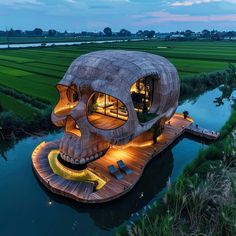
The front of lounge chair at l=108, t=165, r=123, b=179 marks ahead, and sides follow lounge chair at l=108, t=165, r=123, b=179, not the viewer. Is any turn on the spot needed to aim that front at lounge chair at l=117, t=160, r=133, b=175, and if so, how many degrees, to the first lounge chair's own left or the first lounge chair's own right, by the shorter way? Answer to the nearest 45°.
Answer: approximately 90° to the first lounge chair's own left

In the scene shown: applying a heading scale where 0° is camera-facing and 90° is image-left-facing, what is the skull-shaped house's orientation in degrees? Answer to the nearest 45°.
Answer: approximately 45°

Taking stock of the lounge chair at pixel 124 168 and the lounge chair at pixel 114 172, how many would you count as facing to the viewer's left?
0

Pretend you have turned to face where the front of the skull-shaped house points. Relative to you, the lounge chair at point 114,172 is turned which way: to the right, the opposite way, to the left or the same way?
to the left

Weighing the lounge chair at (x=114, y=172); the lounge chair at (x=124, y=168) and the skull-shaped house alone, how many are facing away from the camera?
0

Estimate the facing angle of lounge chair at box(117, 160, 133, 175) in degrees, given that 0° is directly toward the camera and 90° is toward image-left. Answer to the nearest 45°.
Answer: approximately 315°

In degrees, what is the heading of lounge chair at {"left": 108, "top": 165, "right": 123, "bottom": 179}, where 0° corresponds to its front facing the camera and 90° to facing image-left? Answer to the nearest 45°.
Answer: approximately 315°

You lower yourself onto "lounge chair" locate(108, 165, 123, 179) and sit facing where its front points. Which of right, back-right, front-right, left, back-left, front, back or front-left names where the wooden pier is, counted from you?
left

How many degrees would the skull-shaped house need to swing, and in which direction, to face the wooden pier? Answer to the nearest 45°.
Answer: approximately 180°
